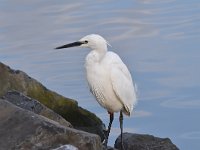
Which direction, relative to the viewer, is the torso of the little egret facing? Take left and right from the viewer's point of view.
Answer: facing the viewer and to the left of the viewer

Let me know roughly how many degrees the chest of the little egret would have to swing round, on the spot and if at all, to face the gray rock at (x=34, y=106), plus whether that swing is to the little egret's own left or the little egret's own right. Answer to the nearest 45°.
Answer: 0° — it already faces it

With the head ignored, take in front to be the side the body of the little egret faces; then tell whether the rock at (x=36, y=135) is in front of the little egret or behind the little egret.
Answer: in front
